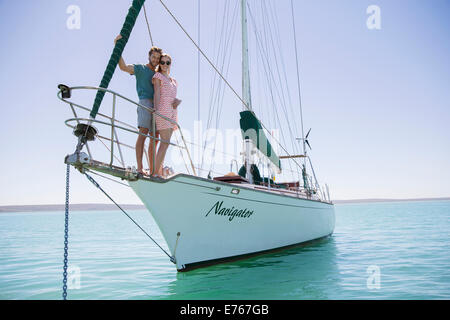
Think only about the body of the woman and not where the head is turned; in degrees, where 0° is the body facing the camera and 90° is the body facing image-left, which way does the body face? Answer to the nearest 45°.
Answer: approximately 315°

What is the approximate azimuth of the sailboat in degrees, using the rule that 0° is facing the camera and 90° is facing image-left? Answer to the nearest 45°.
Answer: approximately 45°
